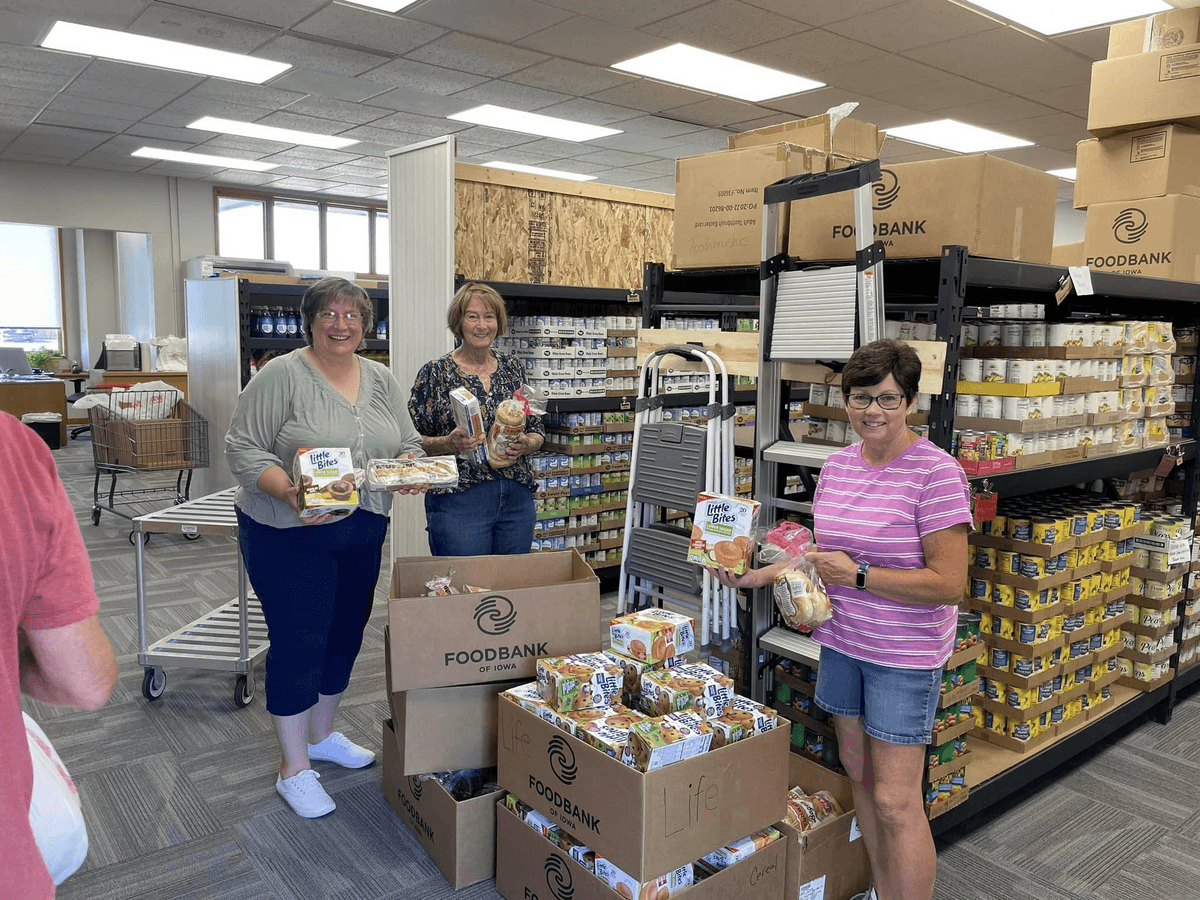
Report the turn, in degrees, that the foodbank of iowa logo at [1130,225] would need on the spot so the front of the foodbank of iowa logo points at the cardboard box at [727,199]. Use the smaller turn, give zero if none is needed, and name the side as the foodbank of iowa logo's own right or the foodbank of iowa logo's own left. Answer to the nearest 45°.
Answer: approximately 45° to the foodbank of iowa logo's own right

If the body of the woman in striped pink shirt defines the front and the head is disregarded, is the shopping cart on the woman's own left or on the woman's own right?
on the woman's own right

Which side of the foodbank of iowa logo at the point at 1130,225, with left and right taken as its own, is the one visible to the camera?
front

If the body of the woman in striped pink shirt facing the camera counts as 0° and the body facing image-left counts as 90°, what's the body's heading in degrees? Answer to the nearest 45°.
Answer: approximately 45°

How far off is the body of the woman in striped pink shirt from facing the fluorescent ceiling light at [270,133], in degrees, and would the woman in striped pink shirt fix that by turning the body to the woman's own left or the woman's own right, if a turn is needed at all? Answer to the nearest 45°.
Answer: approximately 90° to the woman's own right

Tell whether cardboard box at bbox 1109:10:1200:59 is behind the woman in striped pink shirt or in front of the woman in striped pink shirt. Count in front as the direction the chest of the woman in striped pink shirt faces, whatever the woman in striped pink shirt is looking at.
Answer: behind

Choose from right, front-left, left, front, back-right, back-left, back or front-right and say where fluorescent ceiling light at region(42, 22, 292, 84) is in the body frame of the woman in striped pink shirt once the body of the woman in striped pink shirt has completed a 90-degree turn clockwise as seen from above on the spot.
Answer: front

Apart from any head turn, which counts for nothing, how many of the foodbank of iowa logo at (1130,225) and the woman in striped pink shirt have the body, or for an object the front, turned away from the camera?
0

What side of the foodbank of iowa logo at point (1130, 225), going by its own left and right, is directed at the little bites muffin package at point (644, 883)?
front
